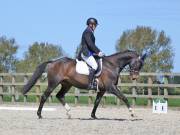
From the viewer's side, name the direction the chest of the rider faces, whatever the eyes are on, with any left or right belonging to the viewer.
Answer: facing to the right of the viewer

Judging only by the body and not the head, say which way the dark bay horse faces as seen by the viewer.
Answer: to the viewer's right
